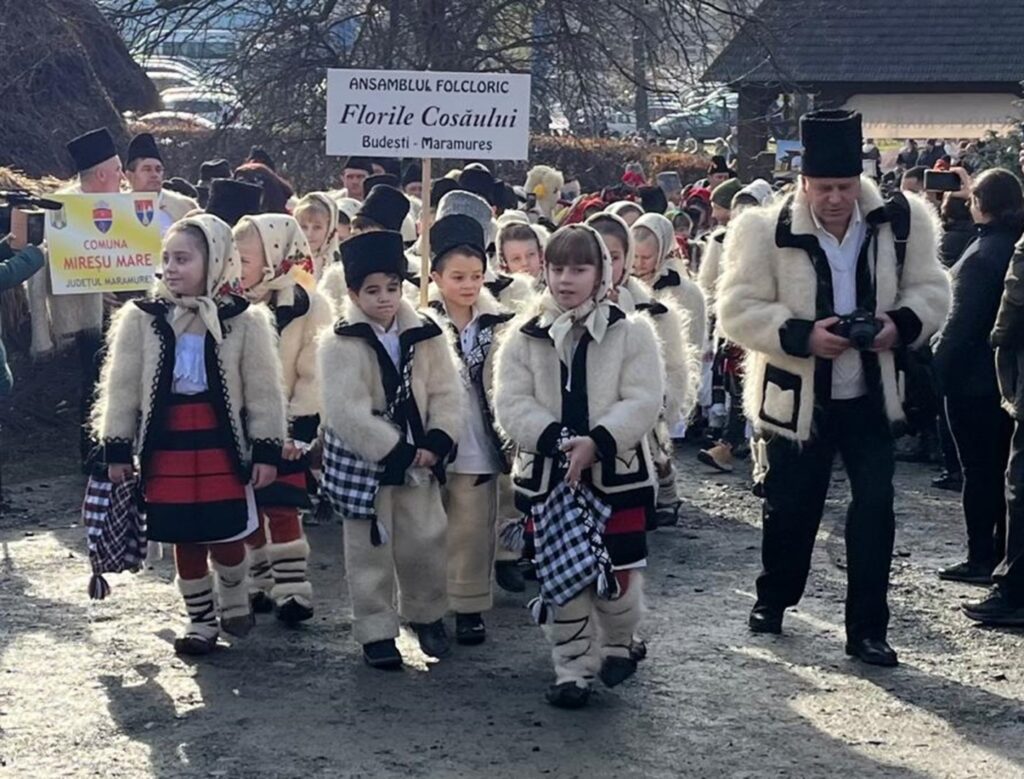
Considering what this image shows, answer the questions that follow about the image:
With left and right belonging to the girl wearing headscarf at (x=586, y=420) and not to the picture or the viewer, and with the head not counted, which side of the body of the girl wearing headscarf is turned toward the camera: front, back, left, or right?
front

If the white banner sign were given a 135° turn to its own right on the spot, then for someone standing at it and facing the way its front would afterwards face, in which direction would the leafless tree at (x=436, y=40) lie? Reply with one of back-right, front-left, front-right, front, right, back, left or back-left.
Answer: front-right

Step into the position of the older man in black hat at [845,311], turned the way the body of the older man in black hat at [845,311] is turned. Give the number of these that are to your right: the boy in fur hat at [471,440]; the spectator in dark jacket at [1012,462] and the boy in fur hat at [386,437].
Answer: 2

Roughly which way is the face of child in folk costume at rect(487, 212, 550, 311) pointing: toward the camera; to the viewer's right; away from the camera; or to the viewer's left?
toward the camera

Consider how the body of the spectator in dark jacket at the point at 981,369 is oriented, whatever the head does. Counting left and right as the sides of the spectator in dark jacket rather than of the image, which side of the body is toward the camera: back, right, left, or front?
left

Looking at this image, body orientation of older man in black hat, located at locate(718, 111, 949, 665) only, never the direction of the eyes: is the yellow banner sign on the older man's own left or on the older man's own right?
on the older man's own right

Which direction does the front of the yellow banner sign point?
toward the camera

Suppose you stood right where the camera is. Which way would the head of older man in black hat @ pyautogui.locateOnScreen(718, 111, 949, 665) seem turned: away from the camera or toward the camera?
toward the camera
